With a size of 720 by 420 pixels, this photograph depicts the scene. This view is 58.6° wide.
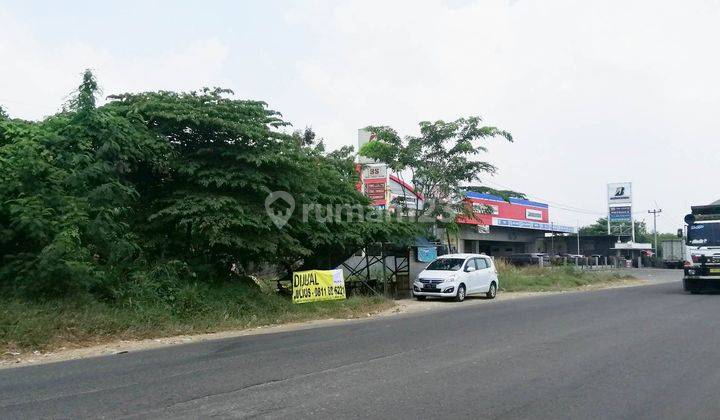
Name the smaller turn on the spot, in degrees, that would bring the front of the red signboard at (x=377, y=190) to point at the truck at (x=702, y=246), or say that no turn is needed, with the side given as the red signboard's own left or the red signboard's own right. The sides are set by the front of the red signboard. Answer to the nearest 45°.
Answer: approximately 90° to the red signboard's own left

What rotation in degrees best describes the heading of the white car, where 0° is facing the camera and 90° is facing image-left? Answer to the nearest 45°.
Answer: approximately 45°

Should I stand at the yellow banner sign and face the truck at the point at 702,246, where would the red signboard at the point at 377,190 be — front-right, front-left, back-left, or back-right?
front-left

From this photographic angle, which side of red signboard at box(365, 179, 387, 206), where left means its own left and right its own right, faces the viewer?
front

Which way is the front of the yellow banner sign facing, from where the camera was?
facing the viewer

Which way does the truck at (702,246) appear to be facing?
toward the camera

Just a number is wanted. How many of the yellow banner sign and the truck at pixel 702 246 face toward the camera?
2

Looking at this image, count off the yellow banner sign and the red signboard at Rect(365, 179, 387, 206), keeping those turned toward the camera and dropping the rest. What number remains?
2

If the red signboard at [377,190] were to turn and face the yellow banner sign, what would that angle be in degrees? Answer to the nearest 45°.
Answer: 0° — it already faces it

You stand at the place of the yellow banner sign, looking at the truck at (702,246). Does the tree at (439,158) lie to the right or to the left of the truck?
left

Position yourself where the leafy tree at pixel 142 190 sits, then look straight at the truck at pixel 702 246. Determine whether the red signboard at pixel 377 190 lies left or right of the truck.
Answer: left

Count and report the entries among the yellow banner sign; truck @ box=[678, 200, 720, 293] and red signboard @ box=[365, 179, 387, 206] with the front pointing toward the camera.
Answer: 3

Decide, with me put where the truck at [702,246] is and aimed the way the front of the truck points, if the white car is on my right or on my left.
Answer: on my right
